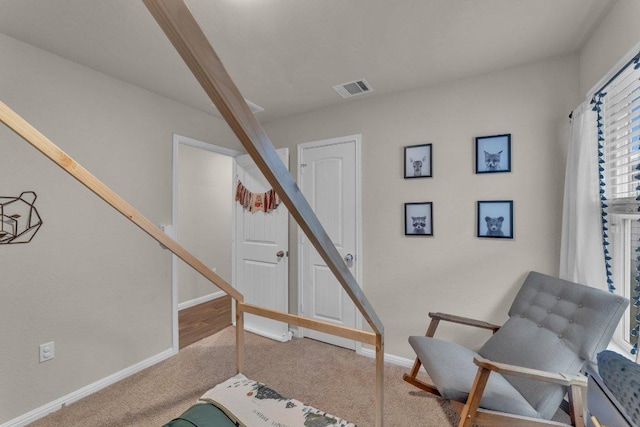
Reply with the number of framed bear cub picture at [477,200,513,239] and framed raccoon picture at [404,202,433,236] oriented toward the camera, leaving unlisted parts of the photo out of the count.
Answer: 2

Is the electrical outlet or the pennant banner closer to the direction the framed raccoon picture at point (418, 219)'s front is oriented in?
the electrical outlet

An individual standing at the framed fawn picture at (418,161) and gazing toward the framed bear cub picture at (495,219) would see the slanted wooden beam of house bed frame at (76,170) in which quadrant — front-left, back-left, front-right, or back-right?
back-right

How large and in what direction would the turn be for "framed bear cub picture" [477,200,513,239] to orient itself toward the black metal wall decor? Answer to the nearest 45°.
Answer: approximately 45° to its right

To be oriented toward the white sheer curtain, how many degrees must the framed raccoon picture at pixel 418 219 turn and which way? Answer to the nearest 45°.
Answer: approximately 45° to its left

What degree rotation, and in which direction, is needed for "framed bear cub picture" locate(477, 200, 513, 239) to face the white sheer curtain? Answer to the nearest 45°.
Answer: approximately 45° to its left

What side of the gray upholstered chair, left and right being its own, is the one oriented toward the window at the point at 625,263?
back

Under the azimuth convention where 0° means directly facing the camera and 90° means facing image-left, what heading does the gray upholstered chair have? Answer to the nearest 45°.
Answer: approximately 45°
